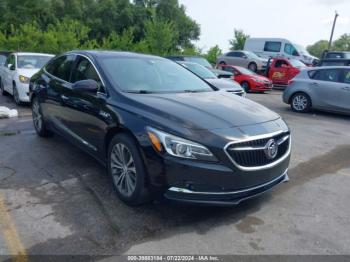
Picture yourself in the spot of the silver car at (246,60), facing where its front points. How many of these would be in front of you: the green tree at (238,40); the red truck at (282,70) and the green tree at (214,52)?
1

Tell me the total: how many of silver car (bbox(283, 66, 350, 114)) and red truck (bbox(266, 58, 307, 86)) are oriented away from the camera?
0

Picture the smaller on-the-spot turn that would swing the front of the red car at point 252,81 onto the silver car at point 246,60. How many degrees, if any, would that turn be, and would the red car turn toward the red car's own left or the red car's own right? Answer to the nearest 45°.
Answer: approximately 135° to the red car's own left

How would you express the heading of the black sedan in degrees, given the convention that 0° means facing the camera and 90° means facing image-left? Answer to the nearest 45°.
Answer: approximately 315°

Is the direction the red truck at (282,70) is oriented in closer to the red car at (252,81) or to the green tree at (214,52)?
the red car
